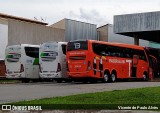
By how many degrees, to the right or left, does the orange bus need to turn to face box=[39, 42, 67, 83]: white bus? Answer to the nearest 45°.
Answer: approximately 135° to its left

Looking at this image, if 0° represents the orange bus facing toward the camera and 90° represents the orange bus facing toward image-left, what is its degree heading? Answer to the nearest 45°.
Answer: approximately 225°
